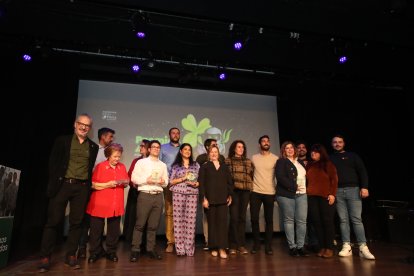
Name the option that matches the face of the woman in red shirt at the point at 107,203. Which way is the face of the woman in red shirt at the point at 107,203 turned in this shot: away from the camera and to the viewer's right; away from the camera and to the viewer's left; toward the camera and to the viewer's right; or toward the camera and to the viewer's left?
toward the camera and to the viewer's right

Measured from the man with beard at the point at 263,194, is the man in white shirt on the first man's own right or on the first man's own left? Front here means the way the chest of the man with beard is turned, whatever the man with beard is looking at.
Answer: on the first man's own right

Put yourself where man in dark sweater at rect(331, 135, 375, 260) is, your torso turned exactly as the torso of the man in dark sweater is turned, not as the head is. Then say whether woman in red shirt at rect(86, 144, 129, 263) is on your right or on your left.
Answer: on your right

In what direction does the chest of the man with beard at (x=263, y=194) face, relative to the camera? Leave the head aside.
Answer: toward the camera

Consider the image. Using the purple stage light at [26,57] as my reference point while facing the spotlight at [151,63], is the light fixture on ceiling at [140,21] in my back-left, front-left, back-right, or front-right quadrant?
front-right

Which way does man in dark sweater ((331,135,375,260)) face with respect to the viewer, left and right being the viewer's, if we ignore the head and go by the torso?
facing the viewer

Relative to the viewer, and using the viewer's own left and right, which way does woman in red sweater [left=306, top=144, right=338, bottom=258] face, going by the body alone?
facing the viewer and to the left of the viewer

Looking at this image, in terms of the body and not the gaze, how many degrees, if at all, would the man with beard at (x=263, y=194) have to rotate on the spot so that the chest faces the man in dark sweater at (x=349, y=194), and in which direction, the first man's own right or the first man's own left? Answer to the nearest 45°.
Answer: approximately 90° to the first man's own left

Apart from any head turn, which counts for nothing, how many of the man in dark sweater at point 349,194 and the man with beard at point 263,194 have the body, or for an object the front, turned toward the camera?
2

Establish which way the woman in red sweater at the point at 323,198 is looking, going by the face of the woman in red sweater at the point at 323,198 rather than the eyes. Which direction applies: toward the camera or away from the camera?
toward the camera

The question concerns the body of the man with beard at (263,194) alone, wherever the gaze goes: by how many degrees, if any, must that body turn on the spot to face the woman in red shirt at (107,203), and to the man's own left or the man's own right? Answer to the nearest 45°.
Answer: approximately 45° to the man's own right

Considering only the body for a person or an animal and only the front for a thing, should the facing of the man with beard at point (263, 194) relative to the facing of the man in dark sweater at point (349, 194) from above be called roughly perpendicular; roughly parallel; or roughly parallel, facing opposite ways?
roughly parallel
